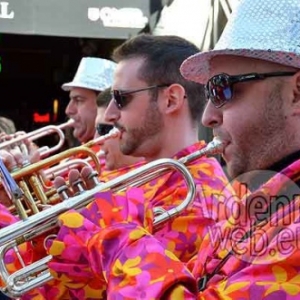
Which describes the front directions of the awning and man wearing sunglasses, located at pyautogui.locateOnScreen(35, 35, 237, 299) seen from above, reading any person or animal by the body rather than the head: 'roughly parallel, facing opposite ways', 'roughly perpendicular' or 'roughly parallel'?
roughly perpendicular

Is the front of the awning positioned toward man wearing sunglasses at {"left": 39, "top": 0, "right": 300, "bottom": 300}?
yes

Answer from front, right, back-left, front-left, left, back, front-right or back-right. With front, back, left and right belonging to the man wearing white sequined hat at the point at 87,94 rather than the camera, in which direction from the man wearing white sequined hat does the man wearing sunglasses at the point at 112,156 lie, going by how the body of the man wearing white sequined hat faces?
left

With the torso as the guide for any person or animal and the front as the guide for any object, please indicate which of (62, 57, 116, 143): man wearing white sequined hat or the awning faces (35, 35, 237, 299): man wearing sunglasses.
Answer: the awning

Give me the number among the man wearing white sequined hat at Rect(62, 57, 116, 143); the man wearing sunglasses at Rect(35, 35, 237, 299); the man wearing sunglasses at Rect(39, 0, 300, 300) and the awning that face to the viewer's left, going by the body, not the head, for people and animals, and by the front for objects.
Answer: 3

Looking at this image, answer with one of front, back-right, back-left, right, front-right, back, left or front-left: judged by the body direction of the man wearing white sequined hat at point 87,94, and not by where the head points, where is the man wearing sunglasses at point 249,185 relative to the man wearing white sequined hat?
left

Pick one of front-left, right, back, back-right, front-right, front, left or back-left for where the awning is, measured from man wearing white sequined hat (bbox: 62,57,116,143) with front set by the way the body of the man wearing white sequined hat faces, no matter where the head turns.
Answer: right

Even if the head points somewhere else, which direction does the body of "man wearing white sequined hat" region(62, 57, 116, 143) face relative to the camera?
to the viewer's left

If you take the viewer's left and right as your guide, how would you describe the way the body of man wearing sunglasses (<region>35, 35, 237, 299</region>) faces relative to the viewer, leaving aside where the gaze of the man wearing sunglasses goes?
facing to the left of the viewer

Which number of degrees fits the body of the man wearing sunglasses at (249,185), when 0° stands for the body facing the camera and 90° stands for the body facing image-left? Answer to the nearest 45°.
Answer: approximately 90°

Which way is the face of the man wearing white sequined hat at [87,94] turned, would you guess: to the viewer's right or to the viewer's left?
to the viewer's left

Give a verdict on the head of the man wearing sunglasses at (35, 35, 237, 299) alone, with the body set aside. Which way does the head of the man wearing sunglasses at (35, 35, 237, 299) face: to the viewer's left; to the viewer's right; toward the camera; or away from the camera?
to the viewer's left

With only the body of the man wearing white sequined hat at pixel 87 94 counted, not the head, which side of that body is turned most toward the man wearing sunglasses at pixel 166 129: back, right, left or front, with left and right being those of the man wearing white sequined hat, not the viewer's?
left
